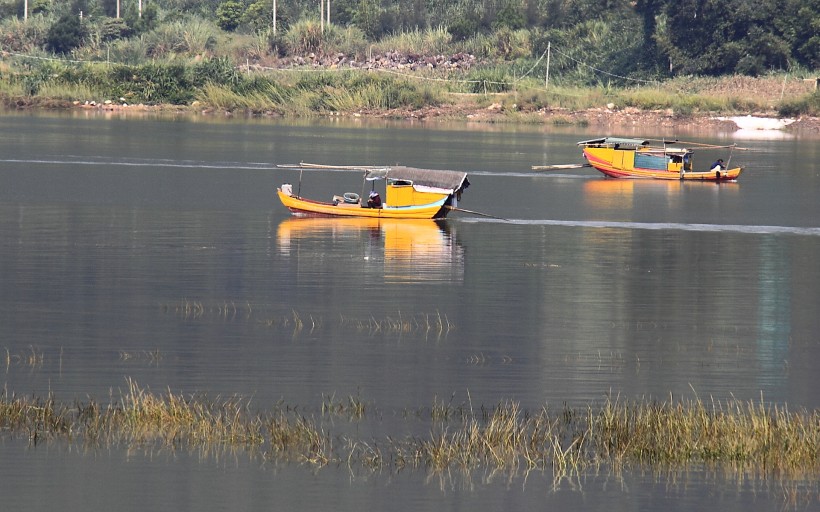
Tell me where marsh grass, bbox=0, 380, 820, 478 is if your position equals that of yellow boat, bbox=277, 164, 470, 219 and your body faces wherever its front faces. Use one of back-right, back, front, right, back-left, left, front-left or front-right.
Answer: left

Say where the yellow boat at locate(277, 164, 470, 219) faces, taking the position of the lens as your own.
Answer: facing to the left of the viewer

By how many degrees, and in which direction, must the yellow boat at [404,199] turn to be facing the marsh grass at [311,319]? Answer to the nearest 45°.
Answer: approximately 90° to its left
